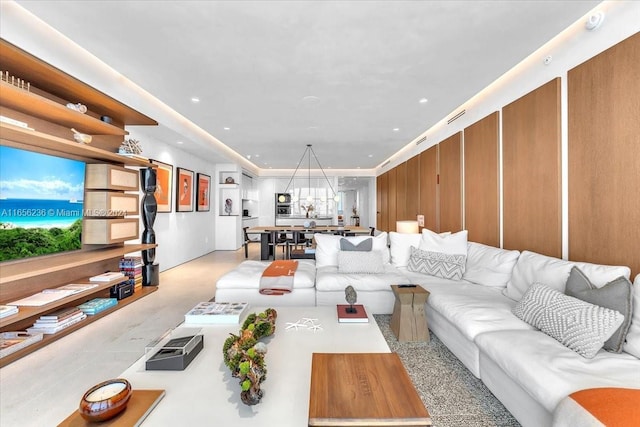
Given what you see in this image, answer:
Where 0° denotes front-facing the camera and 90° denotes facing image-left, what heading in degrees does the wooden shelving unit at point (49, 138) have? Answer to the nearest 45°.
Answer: approximately 270°

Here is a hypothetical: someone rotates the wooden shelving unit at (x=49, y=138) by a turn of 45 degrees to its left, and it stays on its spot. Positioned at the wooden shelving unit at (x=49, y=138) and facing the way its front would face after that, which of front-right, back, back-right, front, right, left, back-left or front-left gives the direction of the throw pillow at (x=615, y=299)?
right

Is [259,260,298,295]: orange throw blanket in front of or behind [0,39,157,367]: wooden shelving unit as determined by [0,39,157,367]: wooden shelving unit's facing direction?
in front

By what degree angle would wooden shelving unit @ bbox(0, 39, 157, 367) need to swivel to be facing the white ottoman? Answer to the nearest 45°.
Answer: approximately 45° to its left

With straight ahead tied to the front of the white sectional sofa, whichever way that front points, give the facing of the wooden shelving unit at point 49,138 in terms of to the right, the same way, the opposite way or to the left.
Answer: the opposite way

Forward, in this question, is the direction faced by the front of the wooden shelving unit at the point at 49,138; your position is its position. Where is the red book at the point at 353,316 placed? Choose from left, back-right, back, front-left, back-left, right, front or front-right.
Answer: front-right

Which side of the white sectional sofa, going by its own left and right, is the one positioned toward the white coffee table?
front

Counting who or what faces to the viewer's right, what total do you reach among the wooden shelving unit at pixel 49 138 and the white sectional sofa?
1

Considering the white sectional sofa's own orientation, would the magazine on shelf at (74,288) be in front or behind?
in front

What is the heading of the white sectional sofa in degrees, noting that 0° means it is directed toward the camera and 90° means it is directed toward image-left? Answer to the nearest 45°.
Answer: approximately 45°

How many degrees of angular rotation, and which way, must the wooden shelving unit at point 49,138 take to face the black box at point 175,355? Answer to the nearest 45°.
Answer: approximately 90° to its right

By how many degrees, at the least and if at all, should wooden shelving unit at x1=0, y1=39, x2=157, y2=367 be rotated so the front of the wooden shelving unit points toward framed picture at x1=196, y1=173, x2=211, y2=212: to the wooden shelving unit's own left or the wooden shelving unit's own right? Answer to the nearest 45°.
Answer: approximately 45° to the wooden shelving unit's own left

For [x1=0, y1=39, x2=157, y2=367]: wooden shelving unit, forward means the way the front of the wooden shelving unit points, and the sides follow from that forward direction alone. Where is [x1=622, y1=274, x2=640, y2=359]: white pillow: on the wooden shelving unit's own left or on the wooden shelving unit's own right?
on the wooden shelving unit's own right
